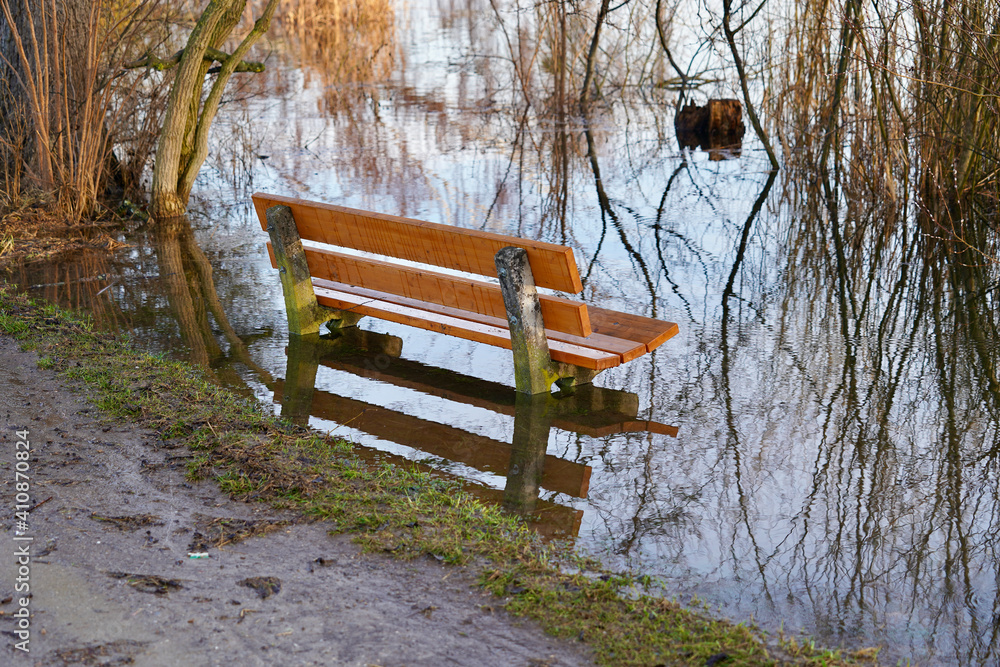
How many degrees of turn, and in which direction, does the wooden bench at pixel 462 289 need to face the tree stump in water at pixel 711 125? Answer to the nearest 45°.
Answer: approximately 45° to its left

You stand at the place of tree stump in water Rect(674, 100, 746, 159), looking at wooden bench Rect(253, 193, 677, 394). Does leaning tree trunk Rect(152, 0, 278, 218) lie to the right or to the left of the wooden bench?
right

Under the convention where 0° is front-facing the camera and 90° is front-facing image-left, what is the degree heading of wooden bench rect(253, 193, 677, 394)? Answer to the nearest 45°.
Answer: approximately 225°

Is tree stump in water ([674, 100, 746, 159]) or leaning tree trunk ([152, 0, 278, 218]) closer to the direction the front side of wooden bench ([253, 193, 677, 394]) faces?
the tree stump in water

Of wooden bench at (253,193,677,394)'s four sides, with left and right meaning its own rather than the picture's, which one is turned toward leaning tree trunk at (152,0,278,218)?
left
